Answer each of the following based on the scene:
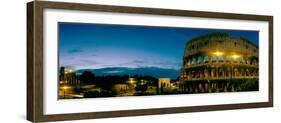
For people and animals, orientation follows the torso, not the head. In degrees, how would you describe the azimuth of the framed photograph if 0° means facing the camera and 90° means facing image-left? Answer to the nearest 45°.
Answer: approximately 315°

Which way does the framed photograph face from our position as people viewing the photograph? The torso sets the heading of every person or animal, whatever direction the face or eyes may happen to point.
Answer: facing the viewer and to the right of the viewer
